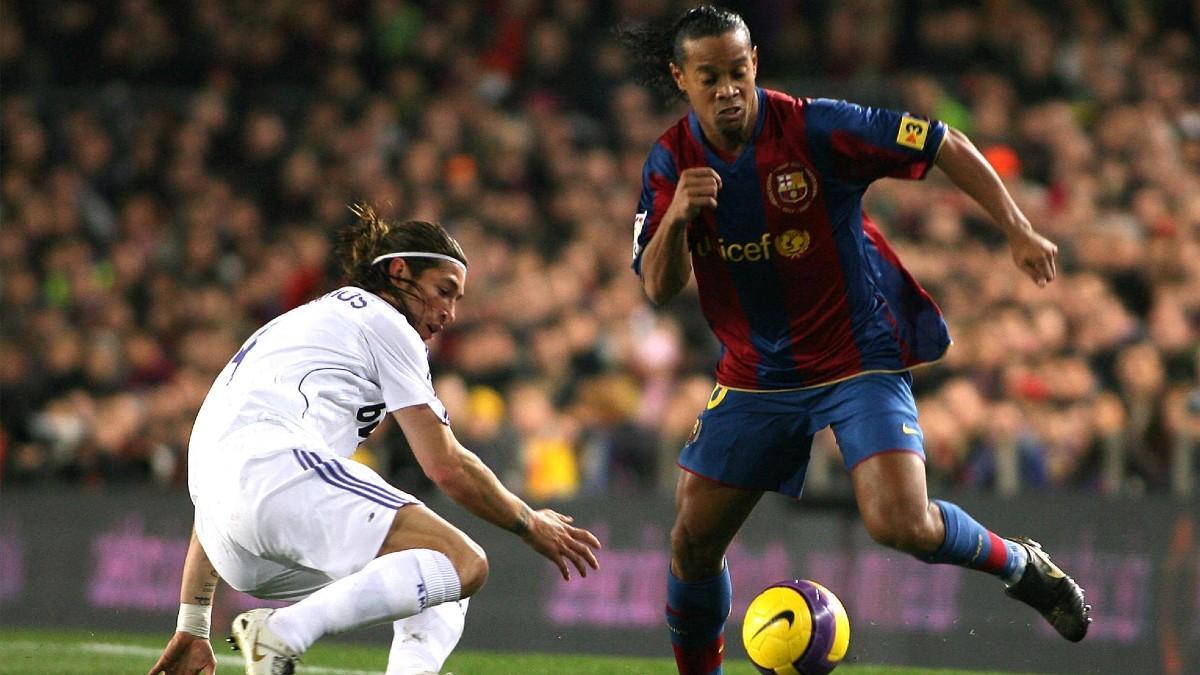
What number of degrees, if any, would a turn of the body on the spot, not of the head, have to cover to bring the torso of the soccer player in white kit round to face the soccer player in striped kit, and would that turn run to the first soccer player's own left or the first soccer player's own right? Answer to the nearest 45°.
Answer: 0° — they already face them

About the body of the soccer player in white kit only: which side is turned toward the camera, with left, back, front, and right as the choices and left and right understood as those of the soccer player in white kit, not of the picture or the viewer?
right

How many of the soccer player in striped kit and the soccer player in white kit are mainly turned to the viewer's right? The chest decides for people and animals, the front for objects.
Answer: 1

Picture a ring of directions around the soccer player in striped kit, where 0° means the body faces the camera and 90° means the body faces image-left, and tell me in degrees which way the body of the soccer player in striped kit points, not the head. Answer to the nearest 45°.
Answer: approximately 0°

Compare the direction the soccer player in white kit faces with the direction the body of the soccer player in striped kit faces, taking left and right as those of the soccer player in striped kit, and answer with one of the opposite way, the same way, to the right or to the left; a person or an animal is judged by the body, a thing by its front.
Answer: to the left
